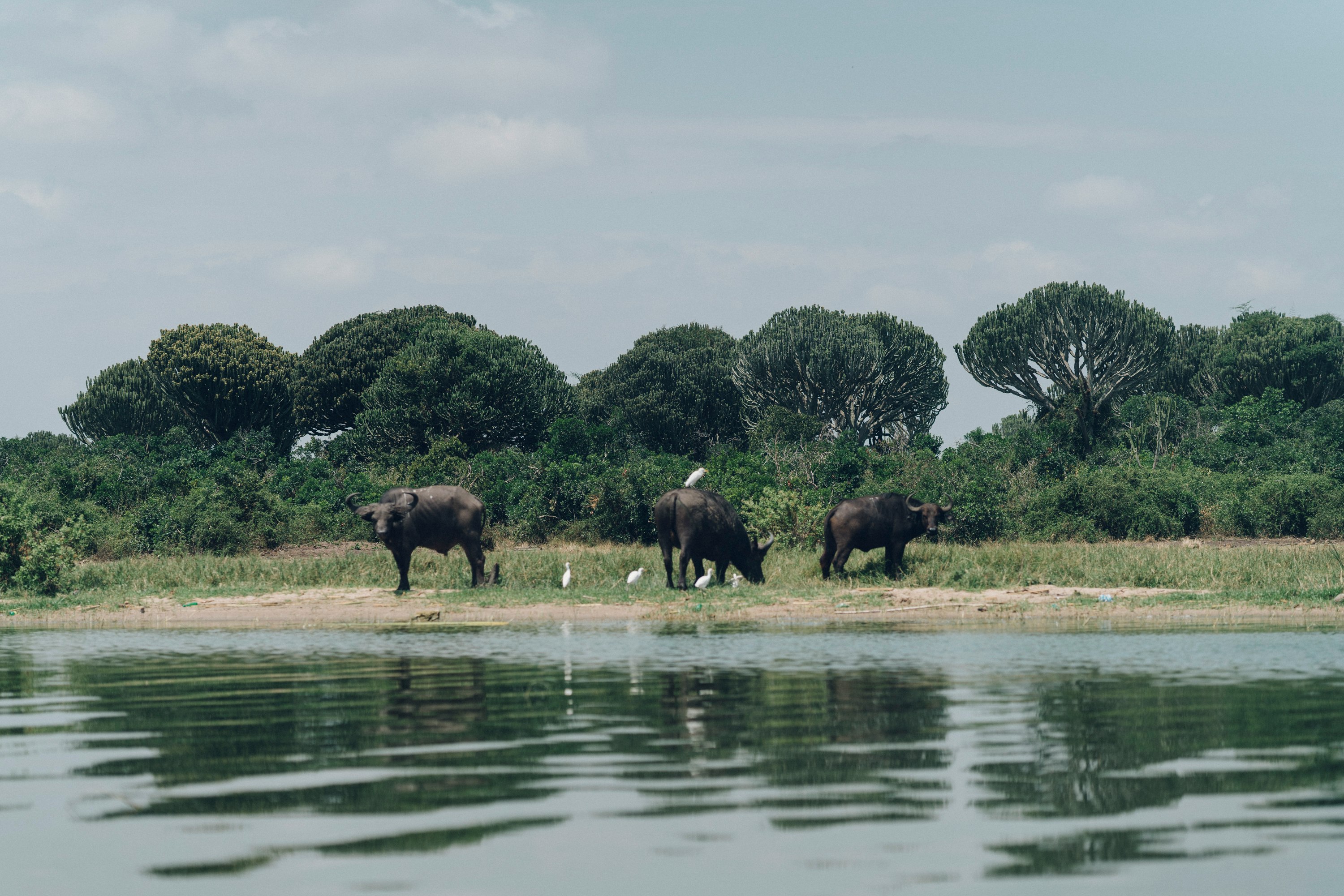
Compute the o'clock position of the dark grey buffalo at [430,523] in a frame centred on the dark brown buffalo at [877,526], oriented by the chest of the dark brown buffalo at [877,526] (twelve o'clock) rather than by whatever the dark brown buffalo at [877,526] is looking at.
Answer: the dark grey buffalo at [430,523] is roughly at 6 o'clock from the dark brown buffalo at [877,526].

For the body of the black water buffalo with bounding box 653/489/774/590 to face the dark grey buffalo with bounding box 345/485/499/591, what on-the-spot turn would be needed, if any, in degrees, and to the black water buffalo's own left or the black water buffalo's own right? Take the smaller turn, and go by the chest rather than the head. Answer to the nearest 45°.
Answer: approximately 135° to the black water buffalo's own left

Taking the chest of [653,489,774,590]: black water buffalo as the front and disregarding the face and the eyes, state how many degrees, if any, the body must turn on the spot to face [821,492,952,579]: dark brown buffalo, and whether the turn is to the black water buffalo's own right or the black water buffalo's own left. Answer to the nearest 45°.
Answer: approximately 45° to the black water buffalo's own right

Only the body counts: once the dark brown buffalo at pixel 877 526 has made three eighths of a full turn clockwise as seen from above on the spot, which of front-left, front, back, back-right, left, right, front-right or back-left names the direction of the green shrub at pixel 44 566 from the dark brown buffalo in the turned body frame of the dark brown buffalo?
front-right

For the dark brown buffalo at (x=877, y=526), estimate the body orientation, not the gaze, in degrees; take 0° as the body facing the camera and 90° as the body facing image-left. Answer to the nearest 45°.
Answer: approximately 270°

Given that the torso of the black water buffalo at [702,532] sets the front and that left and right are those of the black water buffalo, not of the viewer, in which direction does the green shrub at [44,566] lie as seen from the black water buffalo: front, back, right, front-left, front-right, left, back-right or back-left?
back-left

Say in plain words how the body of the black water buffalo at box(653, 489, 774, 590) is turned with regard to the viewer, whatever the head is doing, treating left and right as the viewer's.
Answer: facing away from the viewer and to the right of the viewer
